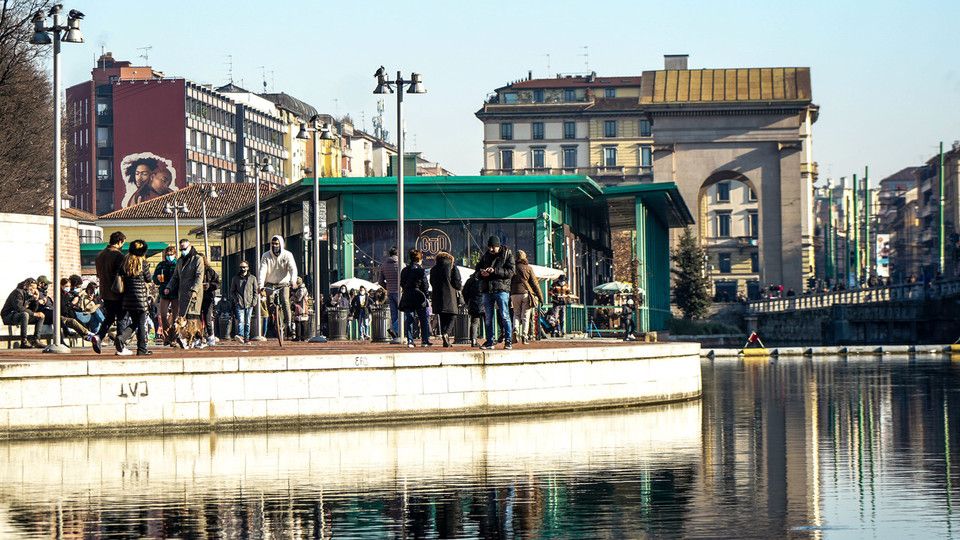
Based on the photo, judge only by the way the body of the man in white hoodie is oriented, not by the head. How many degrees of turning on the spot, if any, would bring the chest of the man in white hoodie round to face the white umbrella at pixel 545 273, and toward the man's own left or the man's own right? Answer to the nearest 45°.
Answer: approximately 135° to the man's own left

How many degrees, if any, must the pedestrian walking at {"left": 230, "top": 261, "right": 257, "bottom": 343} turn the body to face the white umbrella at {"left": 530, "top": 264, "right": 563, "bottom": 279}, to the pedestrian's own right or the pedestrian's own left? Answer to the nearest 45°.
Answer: approximately 135° to the pedestrian's own left

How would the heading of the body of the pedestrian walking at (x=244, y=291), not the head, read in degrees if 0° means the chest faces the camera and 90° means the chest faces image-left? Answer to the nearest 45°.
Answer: approximately 0°

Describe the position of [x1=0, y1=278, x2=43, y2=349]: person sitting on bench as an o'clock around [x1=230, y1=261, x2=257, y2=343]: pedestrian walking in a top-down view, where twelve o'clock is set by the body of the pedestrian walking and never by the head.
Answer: The person sitting on bench is roughly at 3 o'clock from the pedestrian walking.

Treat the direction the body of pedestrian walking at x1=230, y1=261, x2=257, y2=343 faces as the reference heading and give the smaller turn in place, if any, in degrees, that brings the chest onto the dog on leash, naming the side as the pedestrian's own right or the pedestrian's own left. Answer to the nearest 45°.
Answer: approximately 45° to the pedestrian's own right

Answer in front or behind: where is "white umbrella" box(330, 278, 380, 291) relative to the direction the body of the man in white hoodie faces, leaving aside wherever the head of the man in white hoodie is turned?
behind

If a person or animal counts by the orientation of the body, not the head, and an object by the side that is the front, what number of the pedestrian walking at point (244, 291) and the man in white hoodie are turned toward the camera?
2

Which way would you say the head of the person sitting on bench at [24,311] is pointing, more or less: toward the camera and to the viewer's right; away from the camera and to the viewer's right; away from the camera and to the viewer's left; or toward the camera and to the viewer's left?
toward the camera and to the viewer's right

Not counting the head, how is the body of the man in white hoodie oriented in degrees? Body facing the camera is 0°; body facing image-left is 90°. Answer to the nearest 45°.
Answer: approximately 0°
